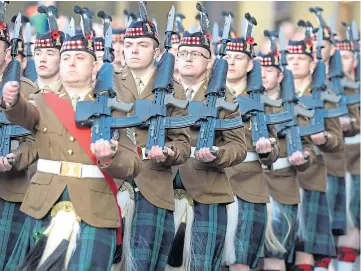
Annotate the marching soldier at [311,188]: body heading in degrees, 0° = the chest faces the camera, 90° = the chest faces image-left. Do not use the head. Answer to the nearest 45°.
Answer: approximately 45°

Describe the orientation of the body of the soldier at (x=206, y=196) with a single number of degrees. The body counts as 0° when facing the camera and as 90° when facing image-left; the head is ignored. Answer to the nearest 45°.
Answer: approximately 45°

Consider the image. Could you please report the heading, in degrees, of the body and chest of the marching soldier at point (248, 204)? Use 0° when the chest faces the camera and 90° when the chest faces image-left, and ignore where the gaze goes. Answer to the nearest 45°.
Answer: approximately 45°
